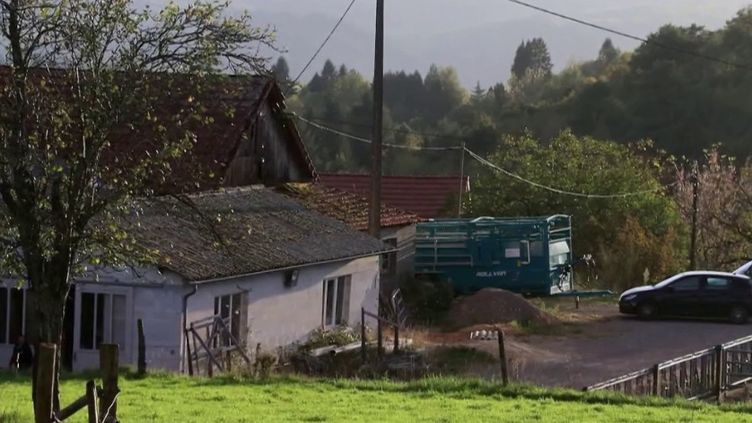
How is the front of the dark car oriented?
to the viewer's left

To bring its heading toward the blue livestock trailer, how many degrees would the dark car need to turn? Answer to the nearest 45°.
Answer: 0° — it already faces it

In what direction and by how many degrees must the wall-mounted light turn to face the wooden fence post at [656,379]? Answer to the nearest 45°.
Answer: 0° — it already faces it

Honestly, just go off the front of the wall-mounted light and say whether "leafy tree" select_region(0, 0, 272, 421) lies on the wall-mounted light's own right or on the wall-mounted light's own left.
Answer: on the wall-mounted light's own right

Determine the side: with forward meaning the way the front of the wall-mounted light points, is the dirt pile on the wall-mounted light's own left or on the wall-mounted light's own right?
on the wall-mounted light's own left

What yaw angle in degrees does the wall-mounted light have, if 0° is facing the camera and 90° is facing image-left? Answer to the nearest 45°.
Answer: approximately 315°

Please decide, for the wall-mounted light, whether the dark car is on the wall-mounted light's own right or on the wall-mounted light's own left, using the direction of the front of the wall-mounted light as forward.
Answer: on the wall-mounted light's own left

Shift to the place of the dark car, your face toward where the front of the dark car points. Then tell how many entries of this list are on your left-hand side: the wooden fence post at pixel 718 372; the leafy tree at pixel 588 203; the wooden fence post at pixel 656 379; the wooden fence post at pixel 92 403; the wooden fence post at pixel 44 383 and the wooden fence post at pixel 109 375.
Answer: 5

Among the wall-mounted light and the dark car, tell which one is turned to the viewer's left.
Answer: the dark car

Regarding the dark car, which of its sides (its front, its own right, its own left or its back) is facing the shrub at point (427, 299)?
front

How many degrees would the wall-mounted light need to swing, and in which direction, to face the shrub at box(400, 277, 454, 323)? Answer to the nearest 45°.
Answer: approximately 90° to its left

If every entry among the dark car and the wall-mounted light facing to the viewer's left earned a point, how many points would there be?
1

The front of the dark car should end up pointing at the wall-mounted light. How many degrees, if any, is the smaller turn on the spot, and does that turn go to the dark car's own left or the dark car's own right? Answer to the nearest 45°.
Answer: approximately 45° to the dark car's own left

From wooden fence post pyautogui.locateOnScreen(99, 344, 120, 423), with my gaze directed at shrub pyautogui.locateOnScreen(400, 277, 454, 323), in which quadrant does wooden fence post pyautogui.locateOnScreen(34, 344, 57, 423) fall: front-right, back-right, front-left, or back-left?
back-left
